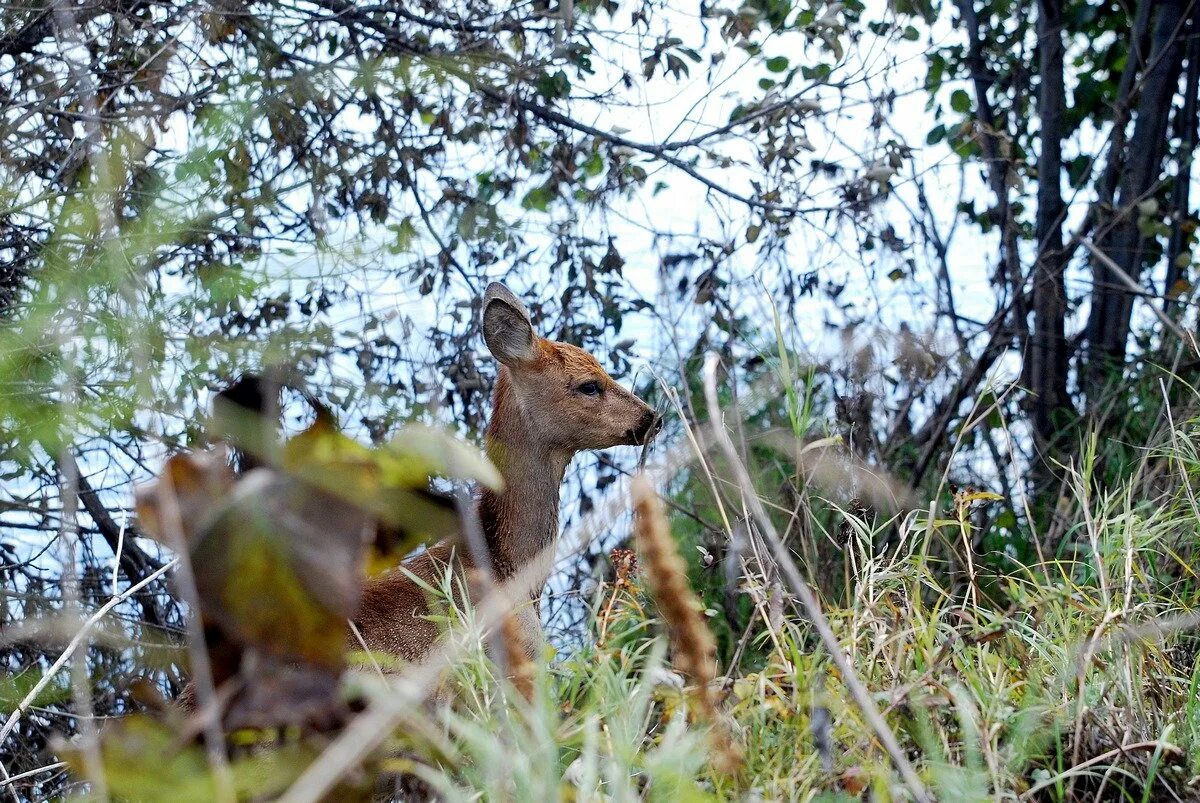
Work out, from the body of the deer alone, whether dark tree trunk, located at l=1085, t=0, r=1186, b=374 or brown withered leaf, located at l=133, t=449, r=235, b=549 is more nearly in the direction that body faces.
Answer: the dark tree trunk

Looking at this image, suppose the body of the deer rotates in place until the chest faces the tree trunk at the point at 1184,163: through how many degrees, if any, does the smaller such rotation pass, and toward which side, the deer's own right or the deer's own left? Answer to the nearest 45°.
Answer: approximately 45° to the deer's own left

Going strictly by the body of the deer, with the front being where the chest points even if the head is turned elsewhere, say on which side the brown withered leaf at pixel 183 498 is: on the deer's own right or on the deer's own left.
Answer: on the deer's own right

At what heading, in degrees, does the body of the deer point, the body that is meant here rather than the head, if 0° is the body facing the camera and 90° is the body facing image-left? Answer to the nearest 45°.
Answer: approximately 270°

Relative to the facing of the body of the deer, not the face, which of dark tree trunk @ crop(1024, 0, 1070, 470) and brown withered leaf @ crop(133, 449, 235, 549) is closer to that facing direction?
the dark tree trunk

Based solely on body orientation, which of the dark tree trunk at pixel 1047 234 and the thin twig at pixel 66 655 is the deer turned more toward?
the dark tree trunk

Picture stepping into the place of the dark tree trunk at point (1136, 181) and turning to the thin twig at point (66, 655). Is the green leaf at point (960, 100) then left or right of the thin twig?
right
